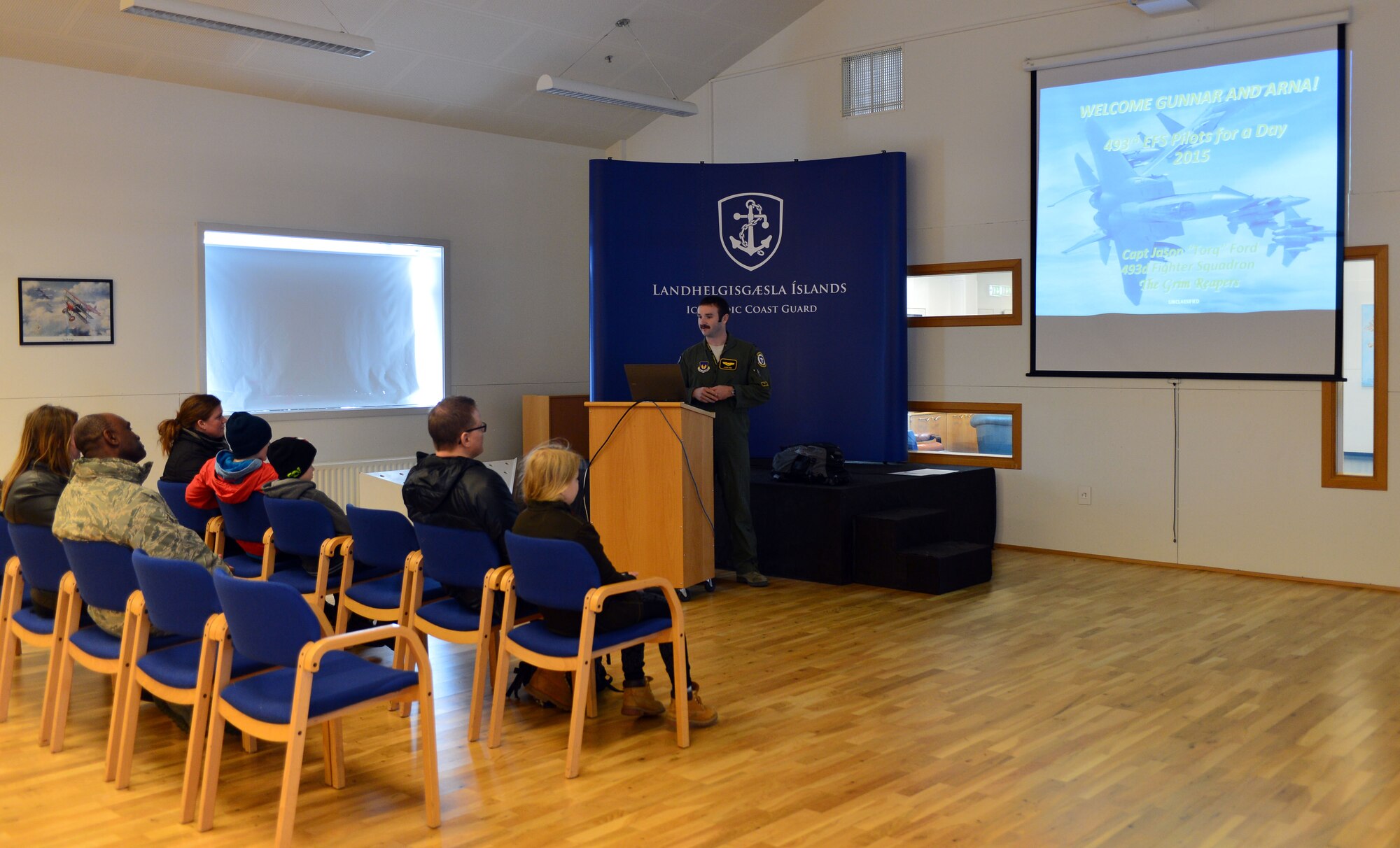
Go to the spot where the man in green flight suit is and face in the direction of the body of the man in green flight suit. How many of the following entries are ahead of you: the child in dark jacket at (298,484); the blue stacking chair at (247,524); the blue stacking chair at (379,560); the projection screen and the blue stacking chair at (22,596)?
4

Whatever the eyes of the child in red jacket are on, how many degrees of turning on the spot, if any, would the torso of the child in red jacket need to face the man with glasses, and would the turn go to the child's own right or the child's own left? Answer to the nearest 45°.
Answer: approximately 90° to the child's own right

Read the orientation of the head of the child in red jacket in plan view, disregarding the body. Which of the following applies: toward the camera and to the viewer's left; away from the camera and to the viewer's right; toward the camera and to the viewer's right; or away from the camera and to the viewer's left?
away from the camera and to the viewer's right

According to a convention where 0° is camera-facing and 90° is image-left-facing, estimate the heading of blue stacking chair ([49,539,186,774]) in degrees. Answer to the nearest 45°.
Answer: approximately 225°

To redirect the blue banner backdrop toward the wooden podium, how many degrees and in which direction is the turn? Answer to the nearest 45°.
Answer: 0° — it already faces it

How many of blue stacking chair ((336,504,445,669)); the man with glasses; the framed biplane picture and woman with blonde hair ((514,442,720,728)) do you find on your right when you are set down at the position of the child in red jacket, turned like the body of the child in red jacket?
3

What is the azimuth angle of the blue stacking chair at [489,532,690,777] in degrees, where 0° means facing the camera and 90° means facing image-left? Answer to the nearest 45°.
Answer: approximately 225°

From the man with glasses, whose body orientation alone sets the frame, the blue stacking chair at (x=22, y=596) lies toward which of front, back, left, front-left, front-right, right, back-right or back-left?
back-left

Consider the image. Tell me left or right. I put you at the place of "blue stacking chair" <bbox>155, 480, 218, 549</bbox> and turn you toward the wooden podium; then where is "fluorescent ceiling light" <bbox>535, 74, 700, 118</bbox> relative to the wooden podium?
left

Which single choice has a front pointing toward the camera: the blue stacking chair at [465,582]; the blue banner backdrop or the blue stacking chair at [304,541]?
the blue banner backdrop

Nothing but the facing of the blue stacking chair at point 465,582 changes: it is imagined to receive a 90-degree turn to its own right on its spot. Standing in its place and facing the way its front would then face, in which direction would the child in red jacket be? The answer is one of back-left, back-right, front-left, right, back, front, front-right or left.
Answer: back

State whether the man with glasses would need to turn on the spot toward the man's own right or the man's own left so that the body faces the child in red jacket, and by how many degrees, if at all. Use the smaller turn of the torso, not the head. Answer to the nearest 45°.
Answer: approximately 90° to the man's own left

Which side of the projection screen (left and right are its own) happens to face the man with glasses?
front

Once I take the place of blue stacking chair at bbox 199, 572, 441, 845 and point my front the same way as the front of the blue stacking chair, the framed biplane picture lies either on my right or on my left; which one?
on my left

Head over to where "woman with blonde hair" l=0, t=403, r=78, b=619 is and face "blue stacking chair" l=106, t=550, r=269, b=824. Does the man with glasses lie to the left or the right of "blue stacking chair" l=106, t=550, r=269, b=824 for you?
left

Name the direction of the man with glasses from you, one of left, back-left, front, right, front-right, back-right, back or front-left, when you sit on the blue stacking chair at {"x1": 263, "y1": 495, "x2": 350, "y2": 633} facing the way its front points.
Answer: right

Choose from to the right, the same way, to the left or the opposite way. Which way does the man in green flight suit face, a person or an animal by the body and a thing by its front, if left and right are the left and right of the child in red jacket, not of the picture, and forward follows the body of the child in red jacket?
the opposite way

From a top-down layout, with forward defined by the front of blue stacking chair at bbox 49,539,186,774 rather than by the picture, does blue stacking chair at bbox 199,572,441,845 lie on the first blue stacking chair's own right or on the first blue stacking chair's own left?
on the first blue stacking chair's own right

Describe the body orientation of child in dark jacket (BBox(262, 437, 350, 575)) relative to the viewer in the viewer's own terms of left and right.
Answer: facing away from the viewer and to the right of the viewer

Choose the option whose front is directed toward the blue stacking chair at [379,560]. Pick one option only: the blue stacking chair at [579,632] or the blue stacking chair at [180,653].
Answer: the blue stacking chair at [180,653]
